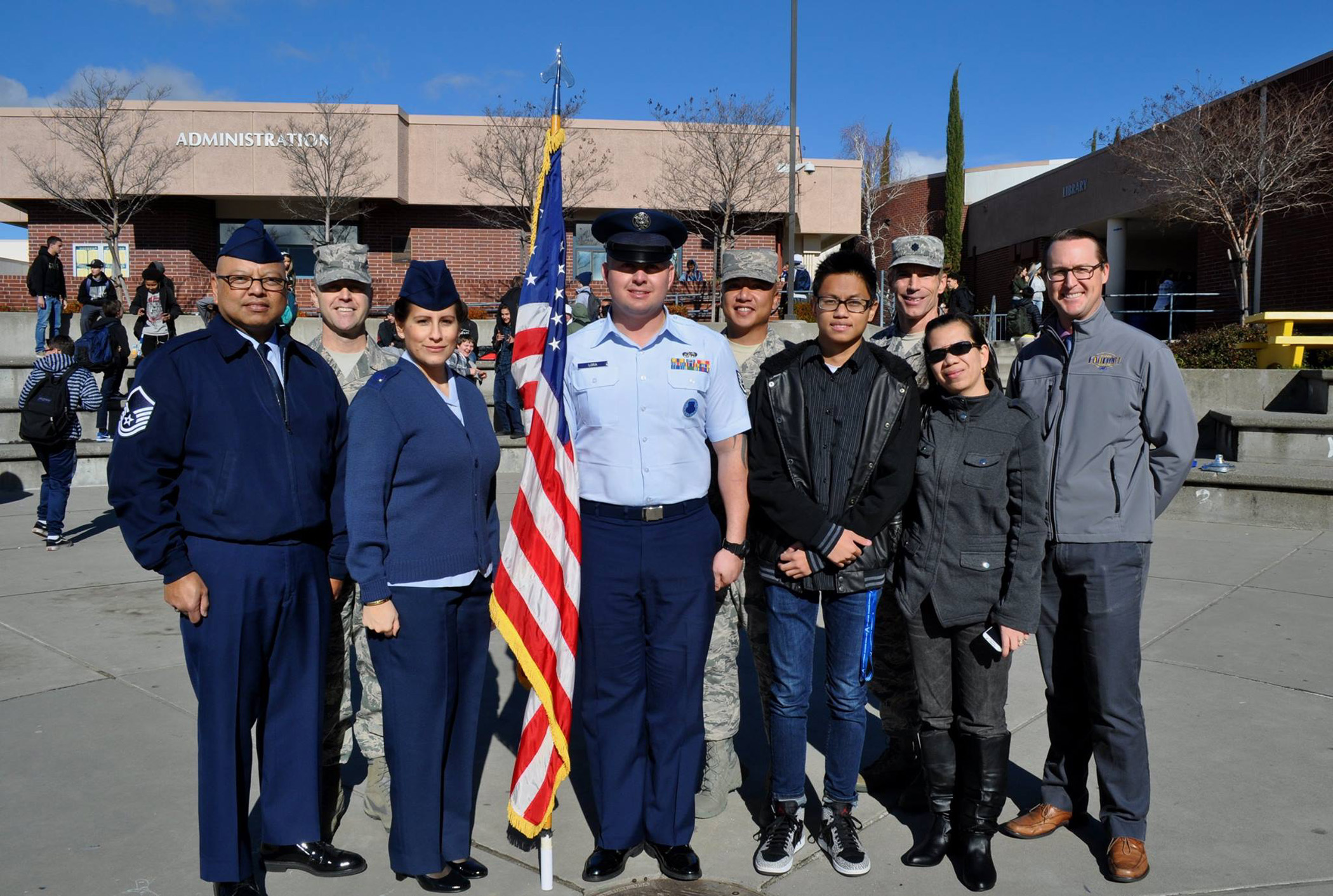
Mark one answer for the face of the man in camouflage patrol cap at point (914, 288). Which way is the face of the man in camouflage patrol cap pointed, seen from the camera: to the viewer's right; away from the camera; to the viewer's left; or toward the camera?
toward the camera

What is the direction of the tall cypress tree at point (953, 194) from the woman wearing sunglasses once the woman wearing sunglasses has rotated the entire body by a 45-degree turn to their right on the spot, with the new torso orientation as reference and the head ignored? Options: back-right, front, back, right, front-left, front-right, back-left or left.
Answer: right

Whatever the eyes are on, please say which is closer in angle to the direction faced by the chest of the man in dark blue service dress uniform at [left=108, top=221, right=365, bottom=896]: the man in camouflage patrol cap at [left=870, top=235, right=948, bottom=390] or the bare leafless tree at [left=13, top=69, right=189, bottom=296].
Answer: the man in camouflage patrol cap

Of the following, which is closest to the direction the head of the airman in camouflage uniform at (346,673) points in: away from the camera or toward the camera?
toward the camera

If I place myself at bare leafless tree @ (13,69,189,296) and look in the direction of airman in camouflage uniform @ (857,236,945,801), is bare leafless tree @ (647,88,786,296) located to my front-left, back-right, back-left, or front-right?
front-left

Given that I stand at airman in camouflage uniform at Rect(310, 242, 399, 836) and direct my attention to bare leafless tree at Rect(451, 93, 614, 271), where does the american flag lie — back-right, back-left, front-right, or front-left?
back-right

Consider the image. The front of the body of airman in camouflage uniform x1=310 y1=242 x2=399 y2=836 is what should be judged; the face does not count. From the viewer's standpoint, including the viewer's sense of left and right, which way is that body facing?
facing the viewer

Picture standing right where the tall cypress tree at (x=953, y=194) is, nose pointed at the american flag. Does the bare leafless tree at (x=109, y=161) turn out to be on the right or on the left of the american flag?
right

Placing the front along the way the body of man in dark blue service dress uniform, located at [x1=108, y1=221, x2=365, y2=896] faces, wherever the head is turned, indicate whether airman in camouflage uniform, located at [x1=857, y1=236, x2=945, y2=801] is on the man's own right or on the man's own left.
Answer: on the man's own left

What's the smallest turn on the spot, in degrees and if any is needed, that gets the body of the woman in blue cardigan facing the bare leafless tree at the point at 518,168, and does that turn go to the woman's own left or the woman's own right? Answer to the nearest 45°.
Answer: approximately 135° to the woman's own left

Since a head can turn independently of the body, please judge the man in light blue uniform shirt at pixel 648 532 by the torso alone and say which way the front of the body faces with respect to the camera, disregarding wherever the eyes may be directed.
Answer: toward the camera

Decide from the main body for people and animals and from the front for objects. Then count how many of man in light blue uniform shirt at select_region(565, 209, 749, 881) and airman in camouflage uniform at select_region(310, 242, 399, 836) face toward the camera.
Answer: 2

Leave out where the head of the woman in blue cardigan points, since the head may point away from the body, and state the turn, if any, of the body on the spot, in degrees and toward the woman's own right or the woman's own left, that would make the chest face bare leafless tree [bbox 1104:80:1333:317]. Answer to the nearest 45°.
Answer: approximately 90° to the woman's own left

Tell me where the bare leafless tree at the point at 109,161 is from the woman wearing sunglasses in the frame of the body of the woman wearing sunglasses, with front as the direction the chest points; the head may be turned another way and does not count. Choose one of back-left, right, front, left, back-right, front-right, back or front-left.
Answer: right

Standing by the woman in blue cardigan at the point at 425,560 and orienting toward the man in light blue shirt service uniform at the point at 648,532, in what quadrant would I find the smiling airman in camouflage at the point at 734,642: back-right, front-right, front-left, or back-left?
front-left

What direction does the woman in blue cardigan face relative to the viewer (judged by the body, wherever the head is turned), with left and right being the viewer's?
facing the viewer and to the right of the viewer

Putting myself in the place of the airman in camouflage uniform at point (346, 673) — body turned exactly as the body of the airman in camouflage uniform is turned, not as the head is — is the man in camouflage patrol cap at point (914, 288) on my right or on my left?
on my left

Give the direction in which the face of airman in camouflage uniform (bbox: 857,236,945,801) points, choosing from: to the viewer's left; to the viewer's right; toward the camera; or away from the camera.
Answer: toward the camera

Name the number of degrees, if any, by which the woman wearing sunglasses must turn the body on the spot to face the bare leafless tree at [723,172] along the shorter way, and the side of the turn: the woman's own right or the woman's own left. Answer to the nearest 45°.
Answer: approximately 135° to the woman's own right
